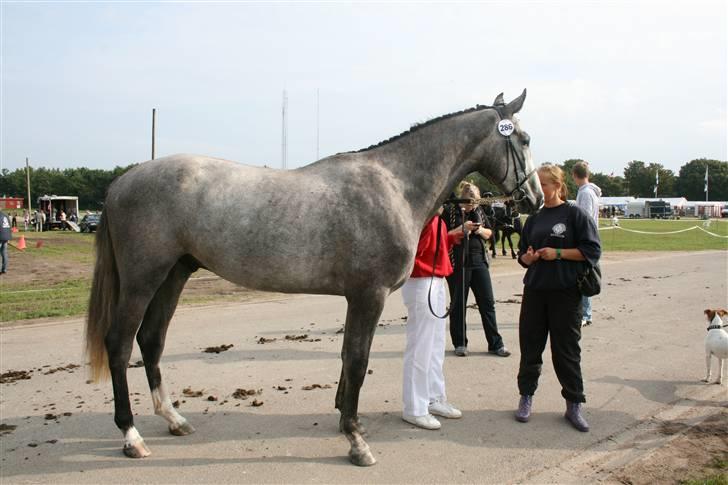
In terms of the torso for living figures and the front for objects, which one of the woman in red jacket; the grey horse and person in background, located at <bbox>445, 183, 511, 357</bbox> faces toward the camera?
the person in background

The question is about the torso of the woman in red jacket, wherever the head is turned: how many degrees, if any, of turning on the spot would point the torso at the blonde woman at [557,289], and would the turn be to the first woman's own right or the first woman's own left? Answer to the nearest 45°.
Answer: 0° — they already face them

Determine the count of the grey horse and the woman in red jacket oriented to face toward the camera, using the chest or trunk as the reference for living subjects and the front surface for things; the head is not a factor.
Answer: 0

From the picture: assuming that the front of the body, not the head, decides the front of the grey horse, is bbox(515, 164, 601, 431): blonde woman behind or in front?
in front

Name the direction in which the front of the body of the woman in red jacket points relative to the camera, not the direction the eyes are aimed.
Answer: to the viewer's right

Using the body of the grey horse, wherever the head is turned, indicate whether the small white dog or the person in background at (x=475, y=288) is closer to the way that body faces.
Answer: the small white dog

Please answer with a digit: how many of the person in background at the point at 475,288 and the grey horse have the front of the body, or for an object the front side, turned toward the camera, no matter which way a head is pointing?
1

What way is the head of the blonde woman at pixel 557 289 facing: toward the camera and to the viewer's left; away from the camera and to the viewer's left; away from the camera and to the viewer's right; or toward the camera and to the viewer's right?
toward the camera and to the viewer's left

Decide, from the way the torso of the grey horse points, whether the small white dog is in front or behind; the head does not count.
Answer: in front

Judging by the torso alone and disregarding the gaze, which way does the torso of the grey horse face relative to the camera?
to the viewer's right
